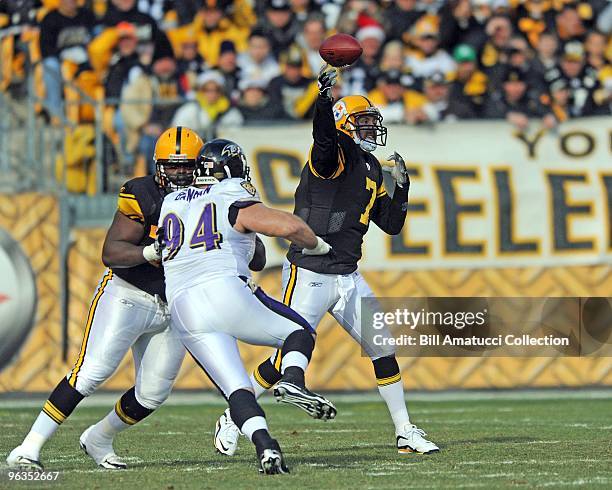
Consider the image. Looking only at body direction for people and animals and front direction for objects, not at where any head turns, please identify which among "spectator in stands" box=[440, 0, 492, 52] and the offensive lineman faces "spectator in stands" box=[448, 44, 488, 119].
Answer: "spectator in stands" box=[440, 0, 492, 52]

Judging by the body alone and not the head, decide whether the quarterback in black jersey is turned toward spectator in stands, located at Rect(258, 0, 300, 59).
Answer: no

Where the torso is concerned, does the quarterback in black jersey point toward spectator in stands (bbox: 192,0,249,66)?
no

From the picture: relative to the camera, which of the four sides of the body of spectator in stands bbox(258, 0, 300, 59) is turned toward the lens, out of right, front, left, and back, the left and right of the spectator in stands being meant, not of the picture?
front

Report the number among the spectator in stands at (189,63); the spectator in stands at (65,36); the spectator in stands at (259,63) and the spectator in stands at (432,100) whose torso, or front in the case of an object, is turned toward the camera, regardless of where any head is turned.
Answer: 4

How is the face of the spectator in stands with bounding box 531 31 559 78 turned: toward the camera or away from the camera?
toward the camera

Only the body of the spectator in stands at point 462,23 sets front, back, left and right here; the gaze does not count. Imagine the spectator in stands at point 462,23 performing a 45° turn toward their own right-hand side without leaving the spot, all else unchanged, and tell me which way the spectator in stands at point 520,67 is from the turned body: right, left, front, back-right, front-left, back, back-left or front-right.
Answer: left

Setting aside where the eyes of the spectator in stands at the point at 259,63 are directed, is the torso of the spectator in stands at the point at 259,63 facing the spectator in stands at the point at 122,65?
no

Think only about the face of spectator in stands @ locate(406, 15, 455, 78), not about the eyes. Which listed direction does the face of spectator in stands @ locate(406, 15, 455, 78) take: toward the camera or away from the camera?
toward the camera

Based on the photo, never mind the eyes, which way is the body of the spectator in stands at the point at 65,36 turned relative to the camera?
toward the camera

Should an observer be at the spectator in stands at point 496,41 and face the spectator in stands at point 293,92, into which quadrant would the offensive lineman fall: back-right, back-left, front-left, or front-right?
front-left

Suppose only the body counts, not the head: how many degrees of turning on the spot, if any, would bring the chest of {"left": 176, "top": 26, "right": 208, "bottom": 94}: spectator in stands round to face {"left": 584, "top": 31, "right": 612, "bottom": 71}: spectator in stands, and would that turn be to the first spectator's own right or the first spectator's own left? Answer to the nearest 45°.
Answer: approximately 90° to the first spectator's own left

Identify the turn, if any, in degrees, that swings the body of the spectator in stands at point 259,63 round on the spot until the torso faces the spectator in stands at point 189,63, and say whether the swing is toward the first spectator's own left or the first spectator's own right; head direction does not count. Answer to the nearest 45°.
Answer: approximately 90° to the first spectator's own right

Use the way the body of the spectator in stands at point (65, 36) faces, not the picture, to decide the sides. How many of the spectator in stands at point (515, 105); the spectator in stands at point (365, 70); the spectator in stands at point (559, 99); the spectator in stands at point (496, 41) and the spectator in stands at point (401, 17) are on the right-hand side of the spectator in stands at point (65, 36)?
0

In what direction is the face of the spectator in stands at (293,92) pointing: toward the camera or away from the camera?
toward the camera

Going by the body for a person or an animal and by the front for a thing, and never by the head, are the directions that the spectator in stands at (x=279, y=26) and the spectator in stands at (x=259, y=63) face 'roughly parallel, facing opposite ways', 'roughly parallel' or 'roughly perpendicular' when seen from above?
roughly parallel

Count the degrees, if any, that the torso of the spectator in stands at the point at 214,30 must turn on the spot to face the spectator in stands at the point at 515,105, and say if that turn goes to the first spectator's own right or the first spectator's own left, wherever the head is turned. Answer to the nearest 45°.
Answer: approximately 45° to the first spectator's own left

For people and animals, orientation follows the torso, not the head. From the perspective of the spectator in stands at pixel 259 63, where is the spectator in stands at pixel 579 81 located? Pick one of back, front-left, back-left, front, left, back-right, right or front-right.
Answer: left

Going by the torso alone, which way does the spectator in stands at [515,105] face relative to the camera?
toward the camera

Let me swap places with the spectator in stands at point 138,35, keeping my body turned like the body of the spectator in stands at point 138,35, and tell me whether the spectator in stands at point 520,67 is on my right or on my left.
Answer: on my left
